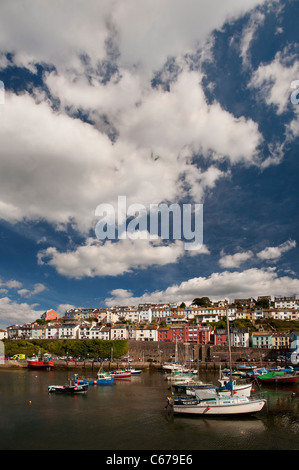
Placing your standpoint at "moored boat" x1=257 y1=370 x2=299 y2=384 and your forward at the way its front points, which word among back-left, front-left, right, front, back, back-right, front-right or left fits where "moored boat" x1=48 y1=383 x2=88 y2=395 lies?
front-left

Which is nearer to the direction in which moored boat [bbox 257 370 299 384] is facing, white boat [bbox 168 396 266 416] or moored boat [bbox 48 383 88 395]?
the moored boat

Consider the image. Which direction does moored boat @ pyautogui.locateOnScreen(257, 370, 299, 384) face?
to the viewer's left

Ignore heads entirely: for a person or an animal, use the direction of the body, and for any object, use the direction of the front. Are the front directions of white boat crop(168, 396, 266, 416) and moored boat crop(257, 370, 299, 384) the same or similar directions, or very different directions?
same or similar directions

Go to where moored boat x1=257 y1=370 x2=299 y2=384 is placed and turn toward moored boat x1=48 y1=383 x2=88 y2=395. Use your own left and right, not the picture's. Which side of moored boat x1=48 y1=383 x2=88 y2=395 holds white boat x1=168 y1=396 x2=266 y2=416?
left
